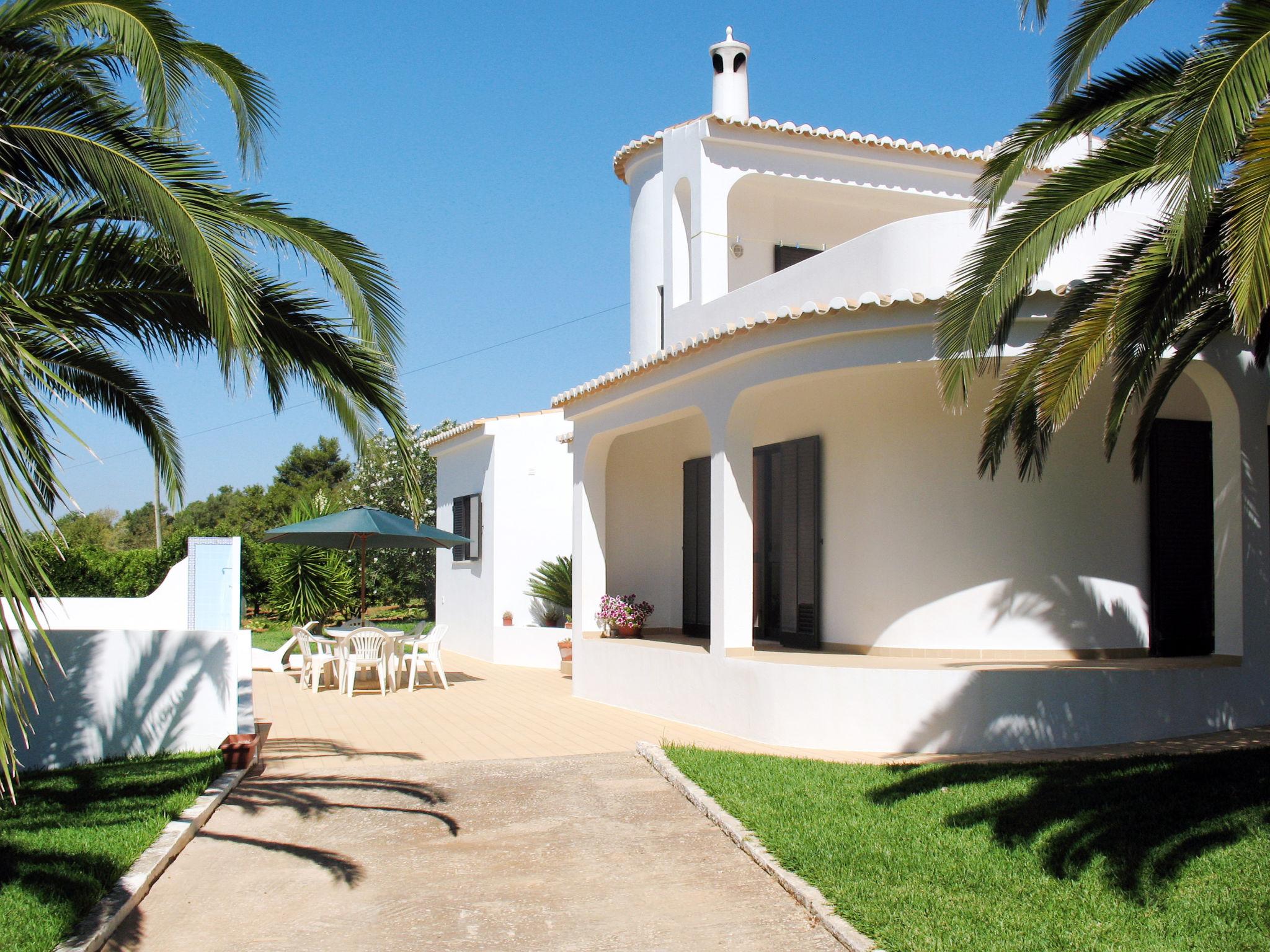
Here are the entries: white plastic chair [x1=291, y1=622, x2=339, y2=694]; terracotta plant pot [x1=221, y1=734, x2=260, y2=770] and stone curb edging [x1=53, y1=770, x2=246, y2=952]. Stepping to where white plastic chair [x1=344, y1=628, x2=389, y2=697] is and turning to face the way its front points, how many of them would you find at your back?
2

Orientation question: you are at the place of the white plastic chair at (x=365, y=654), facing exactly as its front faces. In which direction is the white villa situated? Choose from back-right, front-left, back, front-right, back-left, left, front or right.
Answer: back-right

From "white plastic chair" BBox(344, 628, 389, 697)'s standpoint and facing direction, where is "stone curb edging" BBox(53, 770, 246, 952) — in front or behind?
behind

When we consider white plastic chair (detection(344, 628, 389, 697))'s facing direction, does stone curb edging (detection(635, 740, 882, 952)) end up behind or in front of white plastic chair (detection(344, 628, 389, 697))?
behind

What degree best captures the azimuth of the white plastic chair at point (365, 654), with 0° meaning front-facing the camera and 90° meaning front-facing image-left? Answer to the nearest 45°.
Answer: approximately 180°
